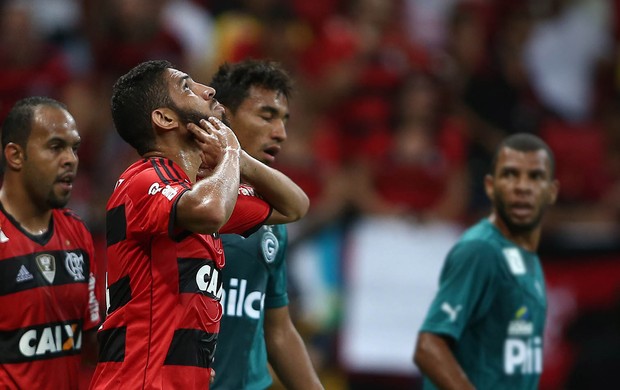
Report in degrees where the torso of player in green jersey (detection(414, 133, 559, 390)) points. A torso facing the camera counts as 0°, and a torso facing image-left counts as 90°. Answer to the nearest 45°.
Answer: approximately 315°

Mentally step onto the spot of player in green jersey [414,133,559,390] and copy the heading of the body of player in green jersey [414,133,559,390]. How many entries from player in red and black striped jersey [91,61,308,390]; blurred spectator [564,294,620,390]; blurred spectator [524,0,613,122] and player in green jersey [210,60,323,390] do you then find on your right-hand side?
2

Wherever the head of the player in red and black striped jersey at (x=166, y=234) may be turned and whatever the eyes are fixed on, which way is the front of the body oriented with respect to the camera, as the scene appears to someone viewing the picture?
to the viewer's right

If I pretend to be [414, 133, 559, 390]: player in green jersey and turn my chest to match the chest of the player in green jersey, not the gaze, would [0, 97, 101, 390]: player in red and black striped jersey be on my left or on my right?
on my right

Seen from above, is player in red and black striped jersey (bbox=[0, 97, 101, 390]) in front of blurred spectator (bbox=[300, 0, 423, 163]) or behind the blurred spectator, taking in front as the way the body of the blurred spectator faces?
in front

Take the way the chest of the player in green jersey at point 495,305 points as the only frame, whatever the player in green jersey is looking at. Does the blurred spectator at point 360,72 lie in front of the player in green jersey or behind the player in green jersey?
behind

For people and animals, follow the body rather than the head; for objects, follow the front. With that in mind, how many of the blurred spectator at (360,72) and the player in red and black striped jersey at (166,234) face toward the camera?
1

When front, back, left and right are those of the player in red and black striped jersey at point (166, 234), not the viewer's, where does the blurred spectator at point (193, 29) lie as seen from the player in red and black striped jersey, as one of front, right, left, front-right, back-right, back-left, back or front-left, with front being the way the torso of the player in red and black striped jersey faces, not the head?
left

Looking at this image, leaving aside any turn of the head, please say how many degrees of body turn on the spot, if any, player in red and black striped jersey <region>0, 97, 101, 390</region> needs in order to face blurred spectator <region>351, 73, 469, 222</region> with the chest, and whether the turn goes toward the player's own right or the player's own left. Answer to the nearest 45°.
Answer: approximately 90° to the player's own left

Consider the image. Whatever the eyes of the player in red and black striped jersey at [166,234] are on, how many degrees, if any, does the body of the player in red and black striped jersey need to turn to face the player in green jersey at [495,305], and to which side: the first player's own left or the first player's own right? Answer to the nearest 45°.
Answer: approximately 45° to the first player's own left

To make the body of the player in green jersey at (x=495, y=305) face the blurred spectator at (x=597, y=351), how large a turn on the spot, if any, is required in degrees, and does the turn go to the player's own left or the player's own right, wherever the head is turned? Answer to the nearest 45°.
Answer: approximately 135° to the player's own left

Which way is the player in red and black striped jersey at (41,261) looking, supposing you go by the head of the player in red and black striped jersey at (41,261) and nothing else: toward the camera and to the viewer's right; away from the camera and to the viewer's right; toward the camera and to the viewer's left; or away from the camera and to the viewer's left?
toward the camera and to the viewer's right

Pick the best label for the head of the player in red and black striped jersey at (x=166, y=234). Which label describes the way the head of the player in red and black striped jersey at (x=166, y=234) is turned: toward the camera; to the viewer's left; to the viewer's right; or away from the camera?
to the viewer's right

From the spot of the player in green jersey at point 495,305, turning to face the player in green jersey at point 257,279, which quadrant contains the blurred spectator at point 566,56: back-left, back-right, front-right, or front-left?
back-right
